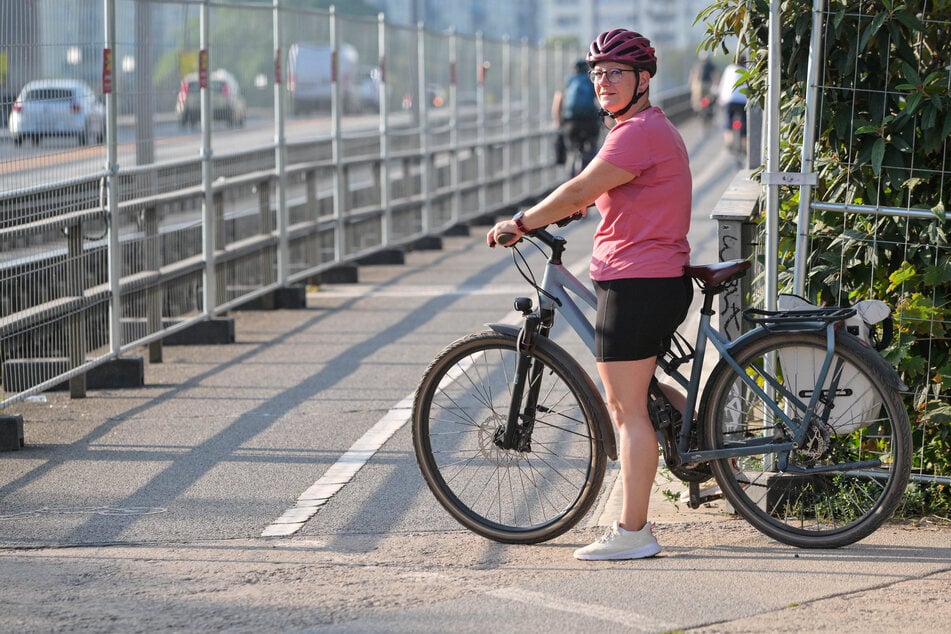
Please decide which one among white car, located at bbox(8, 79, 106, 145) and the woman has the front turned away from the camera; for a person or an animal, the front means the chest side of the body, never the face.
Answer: the white car

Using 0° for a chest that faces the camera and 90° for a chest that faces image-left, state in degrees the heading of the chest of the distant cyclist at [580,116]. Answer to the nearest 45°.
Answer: approximately 180°

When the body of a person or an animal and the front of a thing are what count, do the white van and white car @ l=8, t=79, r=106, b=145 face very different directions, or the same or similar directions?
same or similar directions

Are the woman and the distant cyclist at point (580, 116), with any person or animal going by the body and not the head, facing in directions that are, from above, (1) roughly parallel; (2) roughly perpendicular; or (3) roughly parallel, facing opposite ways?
roughly perpendicular

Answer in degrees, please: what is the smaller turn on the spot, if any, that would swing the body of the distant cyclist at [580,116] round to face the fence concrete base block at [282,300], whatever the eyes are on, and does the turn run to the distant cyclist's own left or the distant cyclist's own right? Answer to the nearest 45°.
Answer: approximately 180°

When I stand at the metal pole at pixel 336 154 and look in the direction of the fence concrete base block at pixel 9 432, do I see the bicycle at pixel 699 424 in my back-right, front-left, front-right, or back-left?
front-left

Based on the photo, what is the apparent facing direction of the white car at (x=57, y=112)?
away from the camera

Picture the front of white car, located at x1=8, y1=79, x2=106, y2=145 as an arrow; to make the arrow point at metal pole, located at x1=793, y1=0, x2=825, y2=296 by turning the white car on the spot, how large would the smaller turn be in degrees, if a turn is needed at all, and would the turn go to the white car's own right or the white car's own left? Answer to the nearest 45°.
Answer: approximately 135° to the white car's own right

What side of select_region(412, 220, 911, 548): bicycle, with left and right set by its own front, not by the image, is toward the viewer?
left

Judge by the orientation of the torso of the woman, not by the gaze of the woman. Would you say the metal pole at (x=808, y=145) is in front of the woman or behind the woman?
behind

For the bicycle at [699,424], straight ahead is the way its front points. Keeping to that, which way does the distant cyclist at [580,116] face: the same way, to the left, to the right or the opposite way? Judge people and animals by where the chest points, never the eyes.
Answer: to the right

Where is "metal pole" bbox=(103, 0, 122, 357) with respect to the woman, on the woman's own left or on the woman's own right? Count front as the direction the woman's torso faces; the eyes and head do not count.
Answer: on the woman's own right

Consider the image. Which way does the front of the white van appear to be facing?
away from the camera

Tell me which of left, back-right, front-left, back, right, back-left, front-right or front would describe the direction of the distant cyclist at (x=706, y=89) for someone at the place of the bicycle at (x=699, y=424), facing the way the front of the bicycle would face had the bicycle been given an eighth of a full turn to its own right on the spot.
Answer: front-right

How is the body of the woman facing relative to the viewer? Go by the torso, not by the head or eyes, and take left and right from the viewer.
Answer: facing to the left of the viewer
